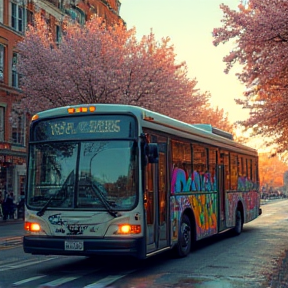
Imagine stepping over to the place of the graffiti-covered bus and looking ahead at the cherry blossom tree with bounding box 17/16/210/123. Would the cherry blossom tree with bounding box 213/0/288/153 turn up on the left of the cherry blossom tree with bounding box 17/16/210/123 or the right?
right

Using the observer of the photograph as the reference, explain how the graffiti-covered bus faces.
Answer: facing the viewer and to the left of the viewer

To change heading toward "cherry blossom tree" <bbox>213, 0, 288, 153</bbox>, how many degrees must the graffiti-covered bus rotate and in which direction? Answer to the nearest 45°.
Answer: approximately 180°

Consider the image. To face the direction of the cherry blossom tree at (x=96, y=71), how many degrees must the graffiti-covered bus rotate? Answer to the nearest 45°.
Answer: approximately 135° to its right
